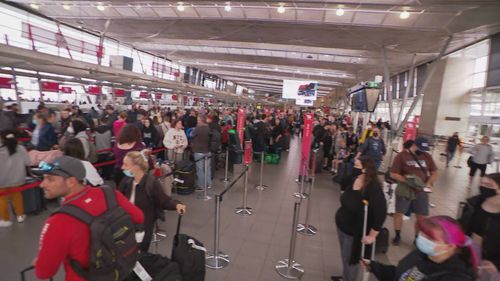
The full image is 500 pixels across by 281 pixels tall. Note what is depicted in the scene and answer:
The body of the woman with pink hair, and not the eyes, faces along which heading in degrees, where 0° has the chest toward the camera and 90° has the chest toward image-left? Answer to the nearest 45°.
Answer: approximately 45°

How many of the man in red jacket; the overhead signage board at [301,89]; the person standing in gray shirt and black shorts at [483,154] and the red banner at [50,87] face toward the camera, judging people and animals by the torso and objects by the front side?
2

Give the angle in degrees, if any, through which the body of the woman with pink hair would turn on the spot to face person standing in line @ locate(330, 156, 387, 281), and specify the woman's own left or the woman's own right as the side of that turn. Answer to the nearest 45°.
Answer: approximately 90° to the woman's own right

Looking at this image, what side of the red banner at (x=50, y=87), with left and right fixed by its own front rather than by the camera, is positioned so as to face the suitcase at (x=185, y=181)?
front

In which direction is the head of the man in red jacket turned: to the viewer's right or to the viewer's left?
to the viewer's left

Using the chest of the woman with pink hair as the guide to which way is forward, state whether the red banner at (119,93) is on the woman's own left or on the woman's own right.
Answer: on the woman's own right

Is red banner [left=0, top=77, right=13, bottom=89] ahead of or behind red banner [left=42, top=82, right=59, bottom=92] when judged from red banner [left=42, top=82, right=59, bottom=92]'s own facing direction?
ahead

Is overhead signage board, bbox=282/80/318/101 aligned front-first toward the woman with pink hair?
yes

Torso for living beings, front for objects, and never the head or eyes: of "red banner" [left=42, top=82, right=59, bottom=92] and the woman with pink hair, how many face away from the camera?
0
